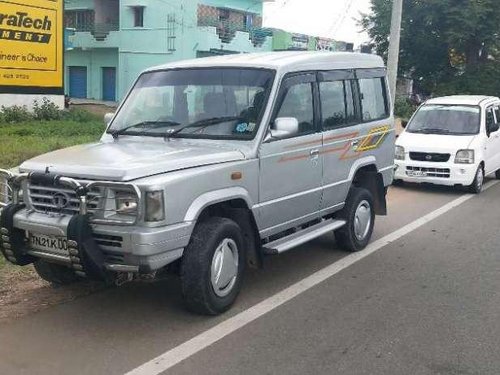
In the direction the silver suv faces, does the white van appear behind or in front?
behind

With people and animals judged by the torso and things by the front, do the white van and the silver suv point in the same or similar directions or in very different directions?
same or similar directions

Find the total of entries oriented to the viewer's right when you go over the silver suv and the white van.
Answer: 0

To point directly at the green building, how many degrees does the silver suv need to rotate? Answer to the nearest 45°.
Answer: approximately 135° to its right

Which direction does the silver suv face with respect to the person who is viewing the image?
facing the viewer and to the left of the viewer

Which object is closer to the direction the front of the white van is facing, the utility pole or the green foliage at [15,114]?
the green foliage

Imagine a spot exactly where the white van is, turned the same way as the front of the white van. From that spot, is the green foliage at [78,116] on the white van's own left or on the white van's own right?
on the white van's own right

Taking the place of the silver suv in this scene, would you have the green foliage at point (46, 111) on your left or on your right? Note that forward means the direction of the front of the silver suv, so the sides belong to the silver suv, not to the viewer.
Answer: on your right

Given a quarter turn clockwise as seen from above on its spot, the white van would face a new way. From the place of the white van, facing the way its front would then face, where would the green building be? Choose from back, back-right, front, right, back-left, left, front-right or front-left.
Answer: front

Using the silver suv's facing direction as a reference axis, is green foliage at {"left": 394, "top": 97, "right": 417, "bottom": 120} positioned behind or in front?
behind

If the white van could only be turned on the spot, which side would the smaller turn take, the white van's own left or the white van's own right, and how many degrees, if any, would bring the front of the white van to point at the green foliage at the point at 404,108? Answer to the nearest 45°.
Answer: approximately 135° to the white van's own right

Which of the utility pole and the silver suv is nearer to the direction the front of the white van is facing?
the silver suv

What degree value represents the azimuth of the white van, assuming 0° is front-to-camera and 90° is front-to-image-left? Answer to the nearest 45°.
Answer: approximately 45°

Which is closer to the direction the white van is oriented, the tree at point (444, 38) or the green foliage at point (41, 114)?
the green foliage
